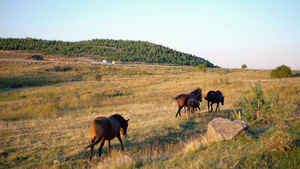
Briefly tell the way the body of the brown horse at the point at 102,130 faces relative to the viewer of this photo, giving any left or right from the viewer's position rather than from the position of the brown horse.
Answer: facing away from the viewer and to the right of the viewer

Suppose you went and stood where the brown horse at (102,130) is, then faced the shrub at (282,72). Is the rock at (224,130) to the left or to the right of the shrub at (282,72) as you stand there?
right

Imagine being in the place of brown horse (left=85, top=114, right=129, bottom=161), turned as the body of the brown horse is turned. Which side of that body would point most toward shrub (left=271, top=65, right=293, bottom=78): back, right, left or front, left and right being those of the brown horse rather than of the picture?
front

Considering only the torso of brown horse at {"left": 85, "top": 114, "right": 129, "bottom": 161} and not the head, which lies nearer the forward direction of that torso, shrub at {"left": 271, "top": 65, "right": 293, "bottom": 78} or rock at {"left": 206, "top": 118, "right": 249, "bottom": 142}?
the shrub

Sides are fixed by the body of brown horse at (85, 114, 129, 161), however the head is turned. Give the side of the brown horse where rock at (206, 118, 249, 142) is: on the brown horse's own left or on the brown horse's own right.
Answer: on the brown horse's own right
